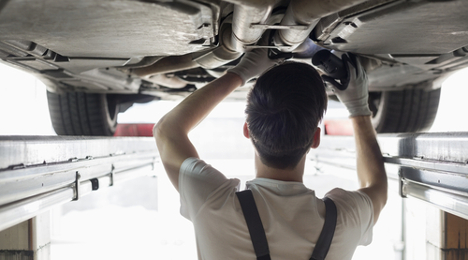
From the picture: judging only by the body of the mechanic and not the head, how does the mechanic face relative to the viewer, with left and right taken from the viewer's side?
facing away from the viewer

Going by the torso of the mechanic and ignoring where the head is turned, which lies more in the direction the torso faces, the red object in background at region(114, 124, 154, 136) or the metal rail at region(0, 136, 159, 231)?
the red object in background

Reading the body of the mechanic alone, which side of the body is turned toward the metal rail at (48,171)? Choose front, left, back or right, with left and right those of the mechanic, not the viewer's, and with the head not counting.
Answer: left

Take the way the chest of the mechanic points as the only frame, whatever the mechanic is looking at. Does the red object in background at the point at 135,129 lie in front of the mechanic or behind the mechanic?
in front

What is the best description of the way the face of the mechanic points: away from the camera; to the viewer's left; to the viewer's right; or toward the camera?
away from the camera
